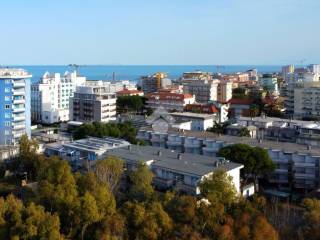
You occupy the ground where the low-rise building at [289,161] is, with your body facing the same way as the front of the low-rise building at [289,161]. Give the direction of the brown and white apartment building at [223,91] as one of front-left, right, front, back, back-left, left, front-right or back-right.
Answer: back-right

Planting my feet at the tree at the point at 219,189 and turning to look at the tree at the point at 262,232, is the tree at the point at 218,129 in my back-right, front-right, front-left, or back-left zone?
back-left

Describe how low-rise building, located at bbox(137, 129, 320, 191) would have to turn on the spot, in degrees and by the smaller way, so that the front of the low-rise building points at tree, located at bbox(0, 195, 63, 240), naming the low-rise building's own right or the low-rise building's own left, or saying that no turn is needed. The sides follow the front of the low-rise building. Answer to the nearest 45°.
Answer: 0° — it already faces it

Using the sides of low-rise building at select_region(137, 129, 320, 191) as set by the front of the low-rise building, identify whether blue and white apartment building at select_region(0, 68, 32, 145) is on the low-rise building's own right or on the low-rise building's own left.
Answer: on the low-rise building's own right

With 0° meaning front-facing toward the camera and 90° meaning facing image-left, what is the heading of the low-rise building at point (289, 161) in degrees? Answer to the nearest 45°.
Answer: approximately 45°

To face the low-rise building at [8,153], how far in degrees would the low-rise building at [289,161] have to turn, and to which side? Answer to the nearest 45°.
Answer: approximately 45° to its right

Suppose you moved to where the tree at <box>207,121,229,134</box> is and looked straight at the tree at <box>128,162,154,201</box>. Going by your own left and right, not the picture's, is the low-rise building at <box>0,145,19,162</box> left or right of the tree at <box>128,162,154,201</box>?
right
